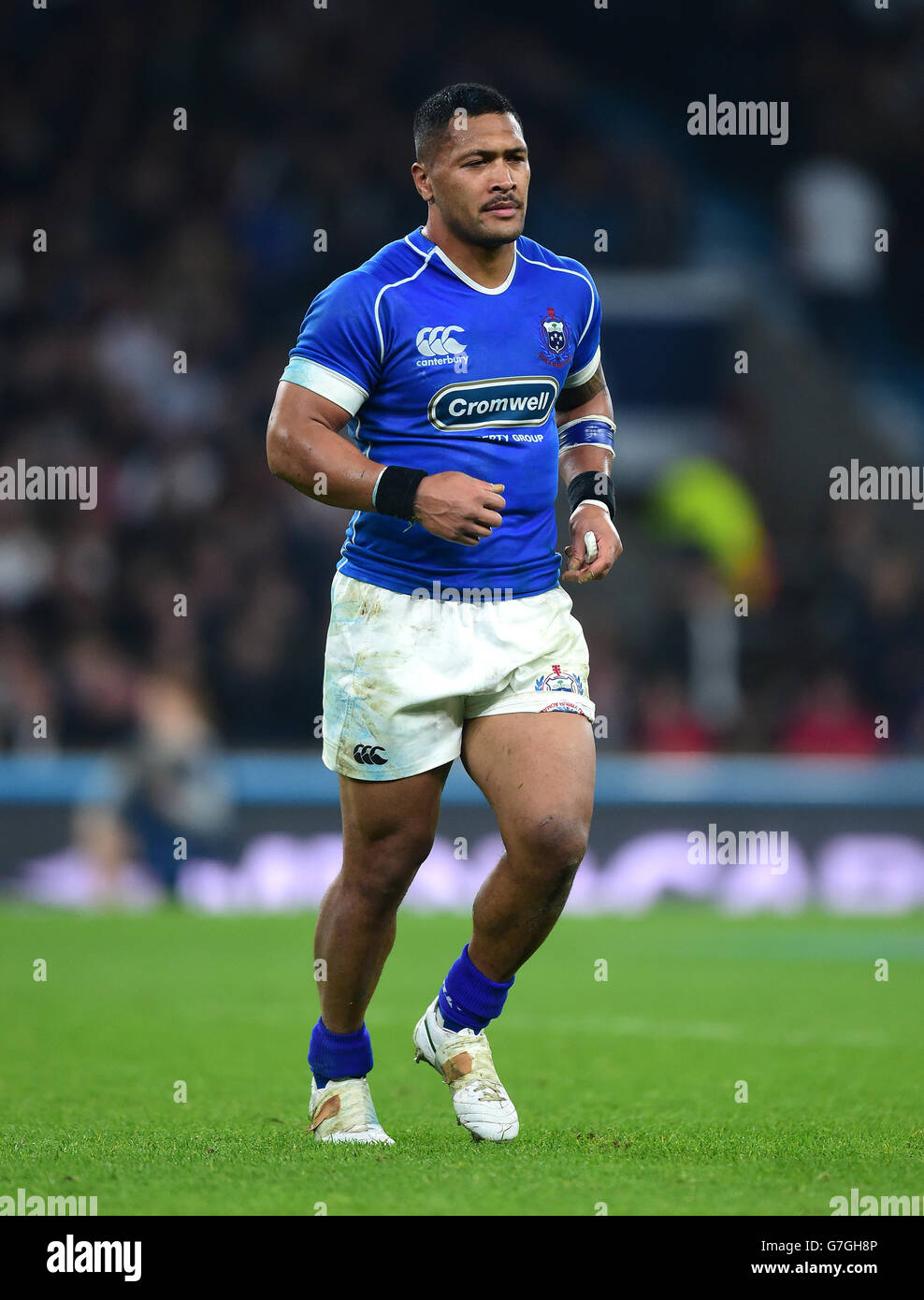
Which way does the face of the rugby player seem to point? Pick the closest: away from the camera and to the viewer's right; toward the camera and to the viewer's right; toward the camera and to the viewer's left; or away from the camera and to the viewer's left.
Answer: toward the camera and to the viewer's right

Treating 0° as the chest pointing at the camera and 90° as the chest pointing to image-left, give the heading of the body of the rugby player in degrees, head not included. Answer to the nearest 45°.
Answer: approximately 315°
